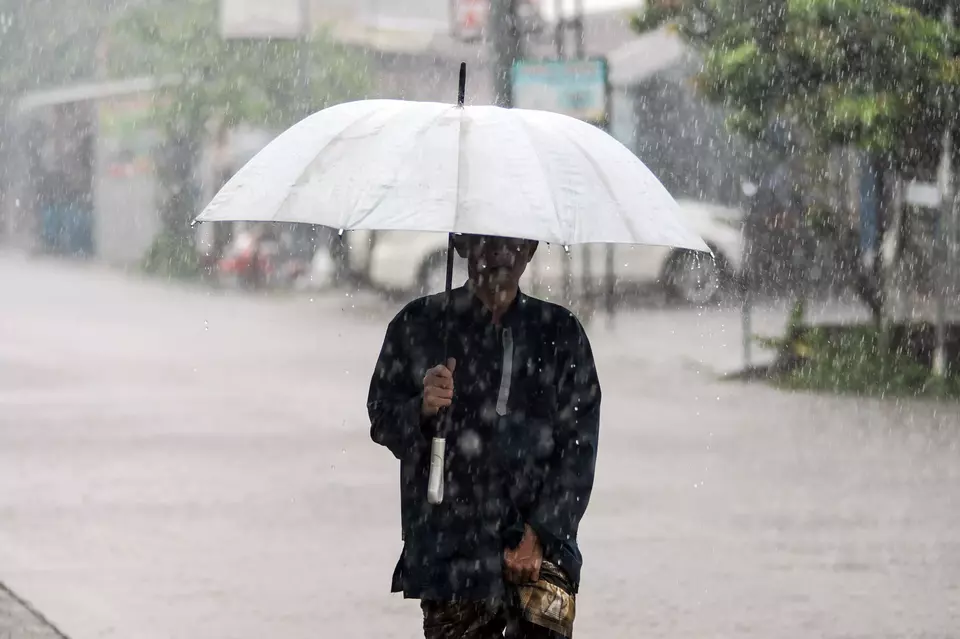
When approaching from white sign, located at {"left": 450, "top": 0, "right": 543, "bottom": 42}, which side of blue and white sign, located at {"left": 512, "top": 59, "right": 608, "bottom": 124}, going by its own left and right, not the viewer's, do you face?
back

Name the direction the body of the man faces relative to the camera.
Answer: toward the camera

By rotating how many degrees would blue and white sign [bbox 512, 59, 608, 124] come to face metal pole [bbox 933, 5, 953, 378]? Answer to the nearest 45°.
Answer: approximately 45° to its left

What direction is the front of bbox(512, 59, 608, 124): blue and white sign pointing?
toward the camera

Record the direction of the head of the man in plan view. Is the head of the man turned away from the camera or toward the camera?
toward the camera

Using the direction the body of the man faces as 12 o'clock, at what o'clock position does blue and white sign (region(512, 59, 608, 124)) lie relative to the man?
The blue and white sign is roughly at 6 o'clock from the man.

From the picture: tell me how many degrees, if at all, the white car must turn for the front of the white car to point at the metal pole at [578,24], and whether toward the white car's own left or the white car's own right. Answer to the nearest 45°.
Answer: approximately 90° to the white car's own left

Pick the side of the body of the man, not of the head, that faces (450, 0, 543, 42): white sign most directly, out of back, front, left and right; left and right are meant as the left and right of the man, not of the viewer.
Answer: back

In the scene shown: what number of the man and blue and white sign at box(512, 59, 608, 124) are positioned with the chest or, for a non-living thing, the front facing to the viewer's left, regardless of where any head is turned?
0

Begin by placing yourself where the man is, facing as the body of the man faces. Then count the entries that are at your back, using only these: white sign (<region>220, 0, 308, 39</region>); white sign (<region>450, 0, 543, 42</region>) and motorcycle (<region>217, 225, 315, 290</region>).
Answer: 3

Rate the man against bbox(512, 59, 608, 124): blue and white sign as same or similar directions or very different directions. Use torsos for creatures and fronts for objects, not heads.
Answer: same or similar directions
